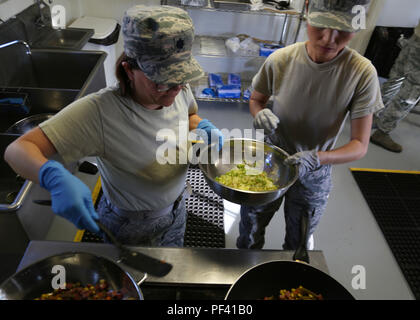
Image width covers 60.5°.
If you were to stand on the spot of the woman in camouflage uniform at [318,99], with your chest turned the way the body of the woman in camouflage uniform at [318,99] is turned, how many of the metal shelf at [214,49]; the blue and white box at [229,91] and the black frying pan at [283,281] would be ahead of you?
1

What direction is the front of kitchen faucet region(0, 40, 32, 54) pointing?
to the viewer's right

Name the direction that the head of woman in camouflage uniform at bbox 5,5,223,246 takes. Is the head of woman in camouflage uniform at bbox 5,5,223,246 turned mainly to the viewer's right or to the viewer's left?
to the viewer's right

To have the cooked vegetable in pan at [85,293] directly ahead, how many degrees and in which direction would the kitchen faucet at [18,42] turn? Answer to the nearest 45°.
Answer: approximately 90° to its right

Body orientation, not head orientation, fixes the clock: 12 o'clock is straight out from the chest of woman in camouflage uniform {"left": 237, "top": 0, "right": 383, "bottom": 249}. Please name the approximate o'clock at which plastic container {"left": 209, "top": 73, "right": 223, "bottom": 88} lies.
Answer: The plastic container is roughly at 5 o'clock from the woman in camouflage uniform.

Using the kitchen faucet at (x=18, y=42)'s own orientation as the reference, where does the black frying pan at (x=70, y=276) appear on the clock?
The black frying pan is roughly at 3 o'clock from the kitchen faucet.

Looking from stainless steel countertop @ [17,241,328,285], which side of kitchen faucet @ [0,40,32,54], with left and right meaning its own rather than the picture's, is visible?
right

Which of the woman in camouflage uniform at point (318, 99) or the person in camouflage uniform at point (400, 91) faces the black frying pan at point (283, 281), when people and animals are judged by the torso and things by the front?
the woman in camouflage uniform at point (318, 99)

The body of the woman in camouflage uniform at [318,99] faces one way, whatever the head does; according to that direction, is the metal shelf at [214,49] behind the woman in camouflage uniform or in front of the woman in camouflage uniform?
behind

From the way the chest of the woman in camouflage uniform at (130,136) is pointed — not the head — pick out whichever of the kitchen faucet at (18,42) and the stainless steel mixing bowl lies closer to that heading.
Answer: the stainless steel mixing bowl
